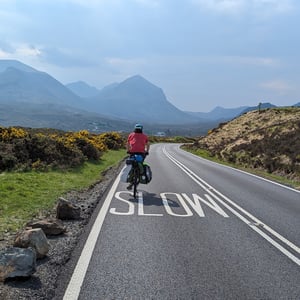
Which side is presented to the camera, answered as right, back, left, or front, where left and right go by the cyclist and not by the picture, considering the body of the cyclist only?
back

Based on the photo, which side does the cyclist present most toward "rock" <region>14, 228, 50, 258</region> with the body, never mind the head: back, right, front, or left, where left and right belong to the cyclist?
back

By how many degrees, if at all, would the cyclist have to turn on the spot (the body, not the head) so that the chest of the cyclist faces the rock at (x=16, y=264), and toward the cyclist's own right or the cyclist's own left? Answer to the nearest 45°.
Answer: approximately 180°

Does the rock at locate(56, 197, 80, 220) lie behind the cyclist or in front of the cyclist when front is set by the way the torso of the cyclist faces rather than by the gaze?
behind

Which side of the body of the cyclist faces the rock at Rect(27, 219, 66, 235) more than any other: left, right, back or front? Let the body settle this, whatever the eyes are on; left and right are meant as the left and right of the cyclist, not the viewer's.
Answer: back
